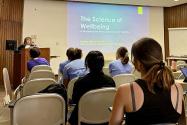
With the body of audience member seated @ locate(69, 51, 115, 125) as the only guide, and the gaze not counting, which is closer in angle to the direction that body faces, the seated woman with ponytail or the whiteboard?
the whiteboard

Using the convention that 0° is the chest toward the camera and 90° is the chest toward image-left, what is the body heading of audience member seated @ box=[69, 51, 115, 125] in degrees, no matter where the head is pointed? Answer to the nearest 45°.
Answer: approximately 180°

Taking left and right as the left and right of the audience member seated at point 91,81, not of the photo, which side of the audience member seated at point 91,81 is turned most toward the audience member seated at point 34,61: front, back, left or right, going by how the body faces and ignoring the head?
front

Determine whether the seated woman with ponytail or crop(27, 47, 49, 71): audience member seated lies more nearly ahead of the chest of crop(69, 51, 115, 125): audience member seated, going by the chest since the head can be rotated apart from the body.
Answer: the audience member seated

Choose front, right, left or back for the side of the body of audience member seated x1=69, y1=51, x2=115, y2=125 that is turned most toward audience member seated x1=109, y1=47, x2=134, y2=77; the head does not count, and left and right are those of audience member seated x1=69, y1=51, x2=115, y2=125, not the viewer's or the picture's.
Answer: front

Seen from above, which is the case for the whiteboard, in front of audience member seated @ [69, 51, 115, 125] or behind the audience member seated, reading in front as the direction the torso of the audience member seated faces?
in front

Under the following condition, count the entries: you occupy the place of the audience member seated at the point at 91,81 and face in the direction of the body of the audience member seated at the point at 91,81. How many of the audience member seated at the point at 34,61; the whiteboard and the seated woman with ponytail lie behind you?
1

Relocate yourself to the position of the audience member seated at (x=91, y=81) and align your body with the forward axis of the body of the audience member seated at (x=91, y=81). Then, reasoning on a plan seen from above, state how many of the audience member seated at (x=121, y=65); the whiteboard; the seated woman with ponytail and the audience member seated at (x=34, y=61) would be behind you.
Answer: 1

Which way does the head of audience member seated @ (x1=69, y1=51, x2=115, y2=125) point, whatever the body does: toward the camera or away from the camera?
away from the camera

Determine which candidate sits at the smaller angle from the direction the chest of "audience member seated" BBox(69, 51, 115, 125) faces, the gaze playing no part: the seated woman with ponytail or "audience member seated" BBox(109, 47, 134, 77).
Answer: the audience member seated

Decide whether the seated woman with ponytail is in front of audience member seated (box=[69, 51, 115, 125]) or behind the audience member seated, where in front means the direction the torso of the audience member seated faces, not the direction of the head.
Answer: behind
